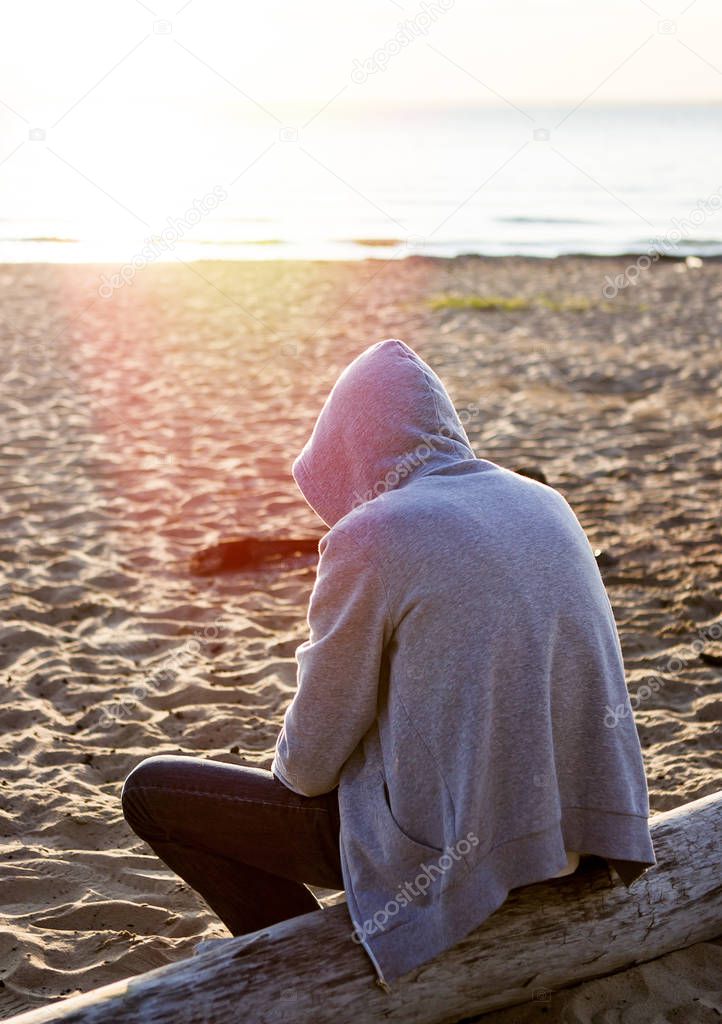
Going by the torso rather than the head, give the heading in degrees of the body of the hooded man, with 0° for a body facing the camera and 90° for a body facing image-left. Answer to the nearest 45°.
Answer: approximately 135°

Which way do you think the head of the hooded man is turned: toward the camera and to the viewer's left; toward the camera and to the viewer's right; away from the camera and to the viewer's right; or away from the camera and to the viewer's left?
away from the camera and to the viewer's left
